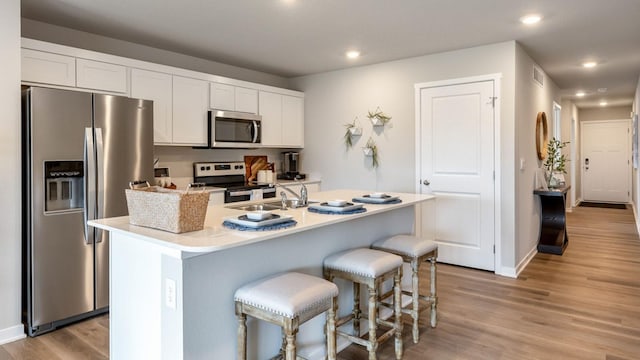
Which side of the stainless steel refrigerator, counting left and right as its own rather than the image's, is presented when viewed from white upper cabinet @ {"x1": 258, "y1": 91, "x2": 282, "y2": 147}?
left

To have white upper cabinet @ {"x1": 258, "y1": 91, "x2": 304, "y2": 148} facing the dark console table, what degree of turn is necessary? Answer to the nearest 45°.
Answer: approximately 45° to its left

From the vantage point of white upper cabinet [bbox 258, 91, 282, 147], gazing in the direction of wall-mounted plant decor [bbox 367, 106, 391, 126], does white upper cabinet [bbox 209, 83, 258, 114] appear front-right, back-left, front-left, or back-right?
back-right

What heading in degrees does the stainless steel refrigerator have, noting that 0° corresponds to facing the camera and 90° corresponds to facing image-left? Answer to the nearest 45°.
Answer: approximately 315°

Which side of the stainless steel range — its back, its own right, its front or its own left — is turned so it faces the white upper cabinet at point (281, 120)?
left

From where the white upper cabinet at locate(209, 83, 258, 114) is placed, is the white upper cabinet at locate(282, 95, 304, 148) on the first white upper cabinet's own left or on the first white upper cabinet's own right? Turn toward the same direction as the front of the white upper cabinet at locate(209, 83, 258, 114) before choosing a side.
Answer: on the first white upper cabinet's own left

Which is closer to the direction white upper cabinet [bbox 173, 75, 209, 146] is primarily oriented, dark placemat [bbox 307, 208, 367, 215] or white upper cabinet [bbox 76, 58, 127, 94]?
the dark placemat

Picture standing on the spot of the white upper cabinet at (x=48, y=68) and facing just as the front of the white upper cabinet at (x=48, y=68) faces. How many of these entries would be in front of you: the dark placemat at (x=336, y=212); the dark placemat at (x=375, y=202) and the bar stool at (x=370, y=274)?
3

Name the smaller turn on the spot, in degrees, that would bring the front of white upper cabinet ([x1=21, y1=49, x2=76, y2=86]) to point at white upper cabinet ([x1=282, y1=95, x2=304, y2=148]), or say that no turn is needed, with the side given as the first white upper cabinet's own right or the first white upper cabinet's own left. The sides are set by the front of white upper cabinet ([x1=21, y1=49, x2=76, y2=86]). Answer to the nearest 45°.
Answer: approximately 45° to the first white upper cabinet's own left

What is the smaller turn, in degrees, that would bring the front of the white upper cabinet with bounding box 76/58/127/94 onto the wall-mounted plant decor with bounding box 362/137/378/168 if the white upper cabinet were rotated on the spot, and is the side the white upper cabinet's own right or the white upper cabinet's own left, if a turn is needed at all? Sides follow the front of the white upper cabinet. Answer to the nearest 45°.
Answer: approximately 45° to the white upper cabinet's own left
